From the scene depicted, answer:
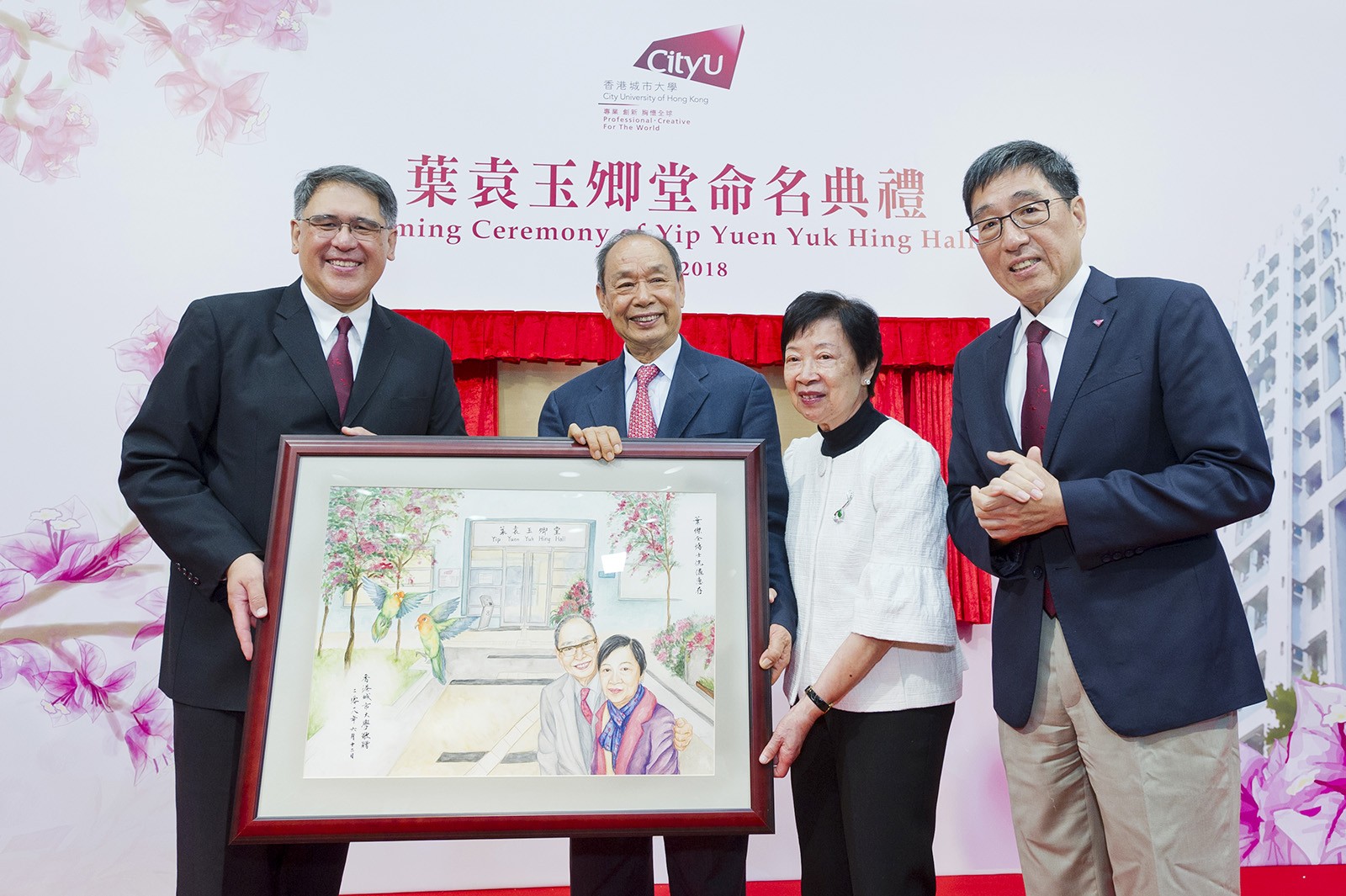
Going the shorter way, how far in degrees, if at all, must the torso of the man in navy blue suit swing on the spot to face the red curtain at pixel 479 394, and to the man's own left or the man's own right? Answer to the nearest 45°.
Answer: approximately 135° to the man's own right

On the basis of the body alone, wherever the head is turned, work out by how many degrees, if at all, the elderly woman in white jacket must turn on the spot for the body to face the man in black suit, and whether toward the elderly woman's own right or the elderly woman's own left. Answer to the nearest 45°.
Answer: approximately 45° to the elderly woman's own right

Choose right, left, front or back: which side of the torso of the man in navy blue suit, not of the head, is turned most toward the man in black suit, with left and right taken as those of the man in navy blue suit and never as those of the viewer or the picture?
right

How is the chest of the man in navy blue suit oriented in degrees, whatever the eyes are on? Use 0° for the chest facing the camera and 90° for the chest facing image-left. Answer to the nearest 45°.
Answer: approximately 0°

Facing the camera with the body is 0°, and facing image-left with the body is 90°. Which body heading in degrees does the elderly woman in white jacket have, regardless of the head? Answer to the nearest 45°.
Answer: approximately 45°

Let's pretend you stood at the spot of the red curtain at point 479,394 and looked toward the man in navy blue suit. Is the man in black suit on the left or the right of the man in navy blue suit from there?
right
